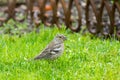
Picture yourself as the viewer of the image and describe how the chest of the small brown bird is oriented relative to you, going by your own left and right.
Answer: facing to the right of the viewer
